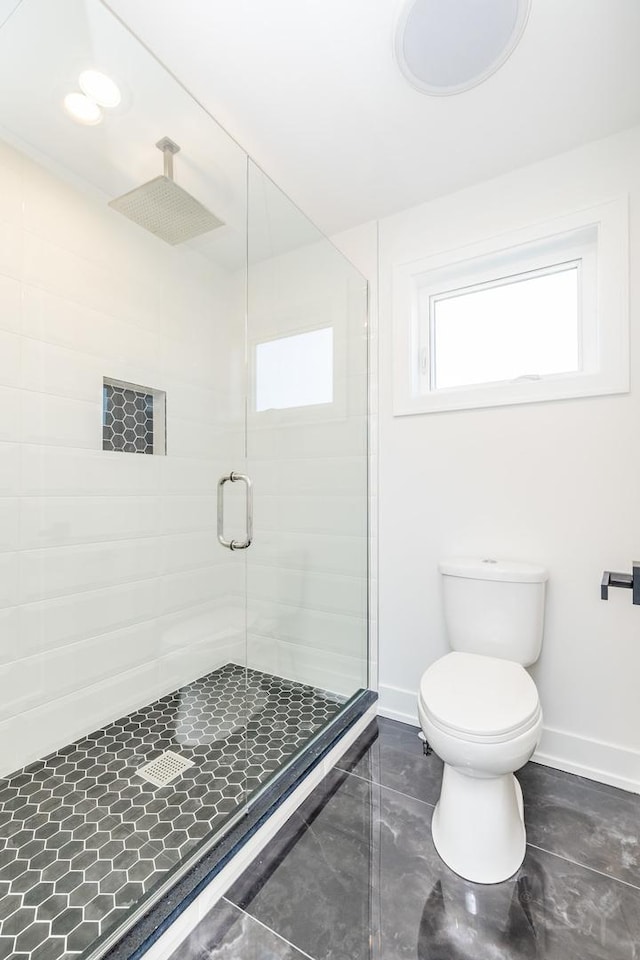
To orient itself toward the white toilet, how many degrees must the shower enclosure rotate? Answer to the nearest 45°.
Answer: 0° — it already faces it

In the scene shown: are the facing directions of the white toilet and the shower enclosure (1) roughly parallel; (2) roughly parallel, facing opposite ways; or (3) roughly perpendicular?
roughly perpendicular

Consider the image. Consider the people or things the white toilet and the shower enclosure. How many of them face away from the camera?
0

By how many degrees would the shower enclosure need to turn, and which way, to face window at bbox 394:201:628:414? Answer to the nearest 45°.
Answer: approximately 45° to its left

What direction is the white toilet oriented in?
toward the camera
